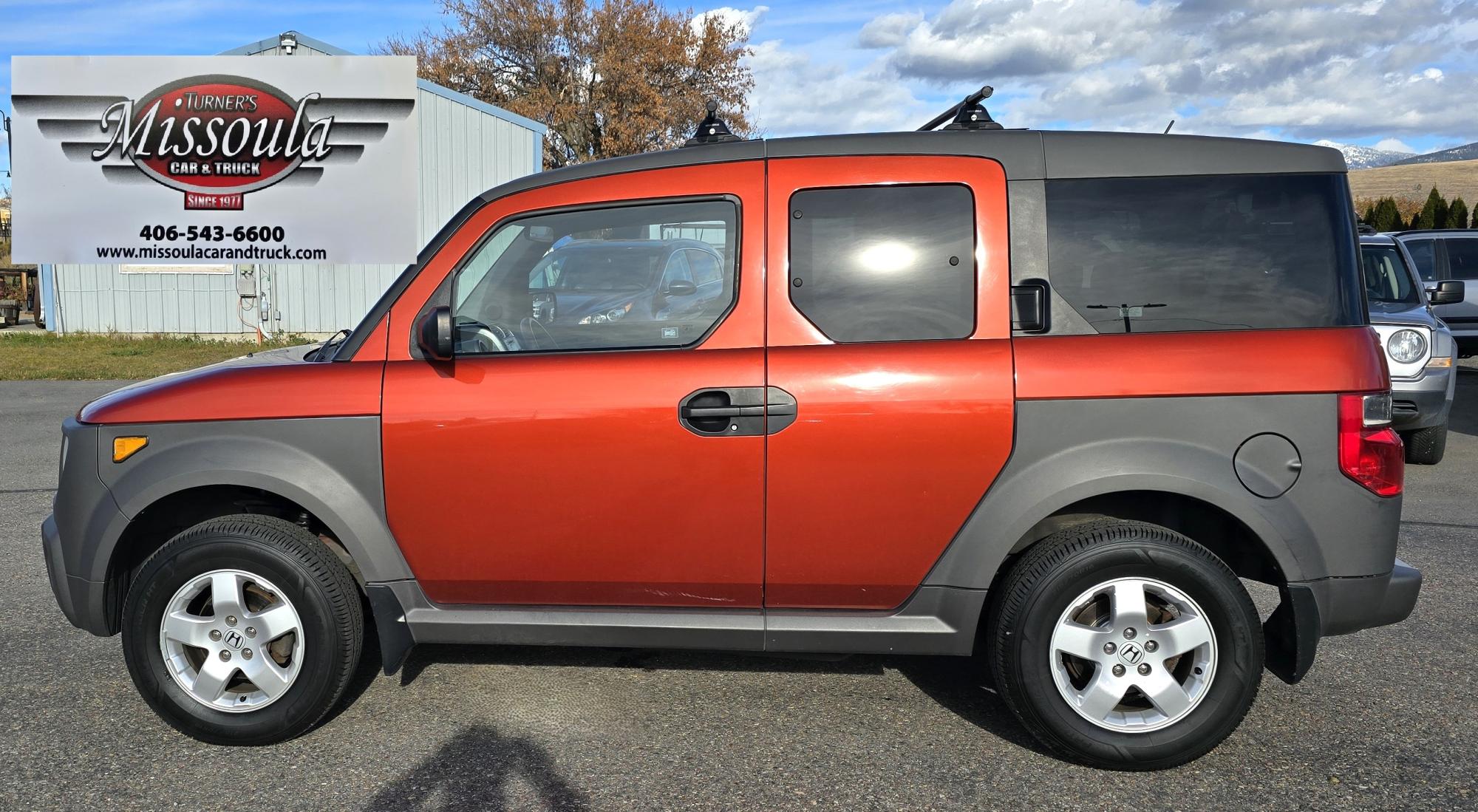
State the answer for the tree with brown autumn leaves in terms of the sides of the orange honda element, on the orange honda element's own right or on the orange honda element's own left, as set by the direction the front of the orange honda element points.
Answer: on the orange honda element's own right

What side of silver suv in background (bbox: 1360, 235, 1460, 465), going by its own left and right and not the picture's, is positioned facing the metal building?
right

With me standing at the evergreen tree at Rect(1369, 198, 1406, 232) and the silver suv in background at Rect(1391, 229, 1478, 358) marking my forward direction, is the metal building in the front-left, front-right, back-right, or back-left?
front-right

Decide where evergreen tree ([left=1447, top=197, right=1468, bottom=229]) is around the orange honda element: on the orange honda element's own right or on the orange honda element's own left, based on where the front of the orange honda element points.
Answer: on the orange honda element's own right

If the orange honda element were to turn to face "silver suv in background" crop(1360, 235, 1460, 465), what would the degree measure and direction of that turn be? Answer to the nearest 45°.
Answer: approximately 135° to its right

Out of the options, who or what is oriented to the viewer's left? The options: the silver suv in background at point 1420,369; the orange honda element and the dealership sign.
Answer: the orange honda element

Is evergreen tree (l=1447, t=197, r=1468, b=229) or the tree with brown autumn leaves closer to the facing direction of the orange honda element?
the tree with brown autumn leaves

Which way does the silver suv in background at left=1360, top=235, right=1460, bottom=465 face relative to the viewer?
toward the camera

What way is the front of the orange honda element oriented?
to the viewer's left

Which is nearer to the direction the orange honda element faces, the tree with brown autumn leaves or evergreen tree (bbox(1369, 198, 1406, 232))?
the tree with brown autumn leaves
